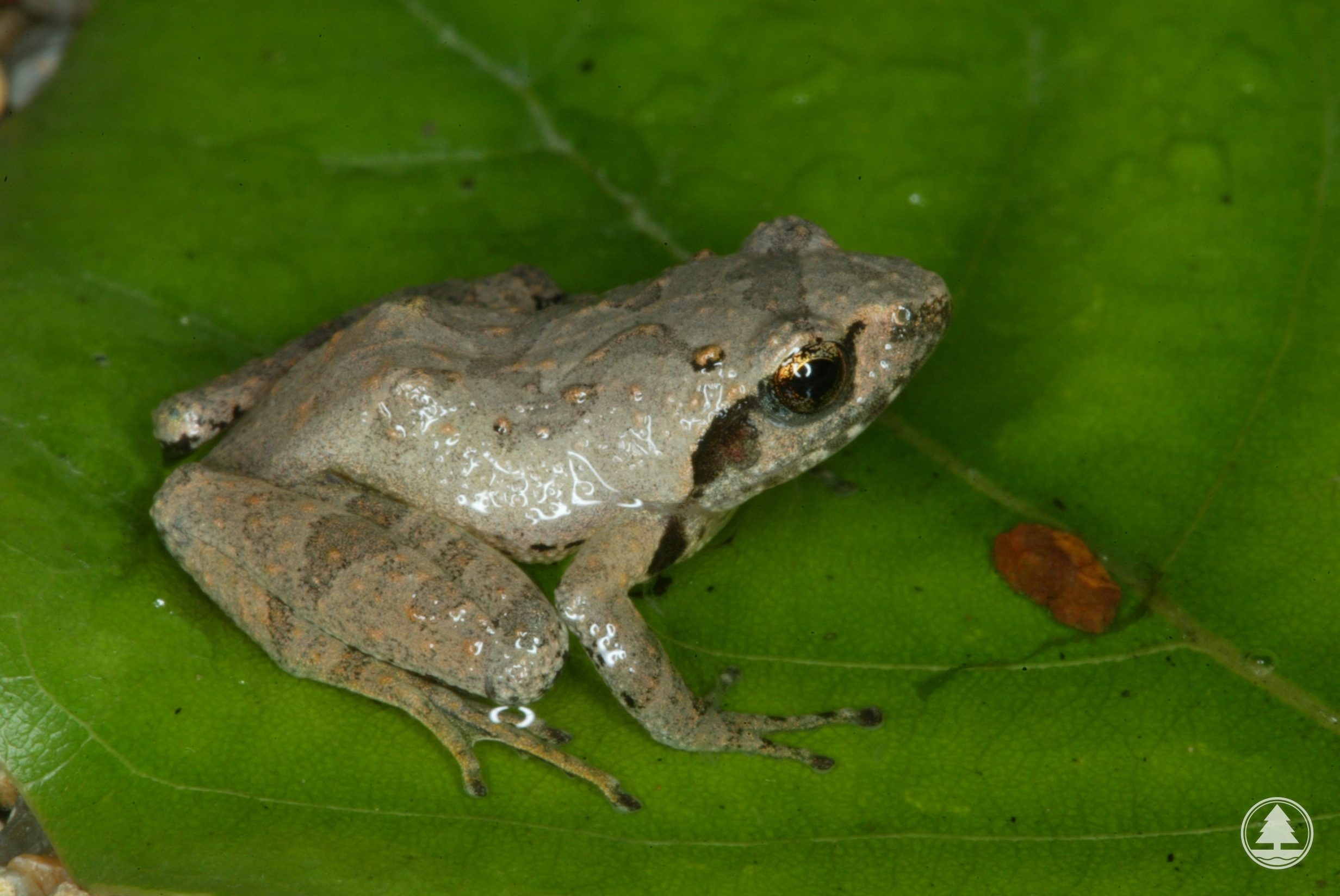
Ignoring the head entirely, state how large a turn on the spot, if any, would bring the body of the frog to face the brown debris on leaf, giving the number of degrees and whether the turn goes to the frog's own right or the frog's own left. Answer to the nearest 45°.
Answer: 0° — it already faces it

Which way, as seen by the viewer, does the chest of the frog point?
to the viewer's right
